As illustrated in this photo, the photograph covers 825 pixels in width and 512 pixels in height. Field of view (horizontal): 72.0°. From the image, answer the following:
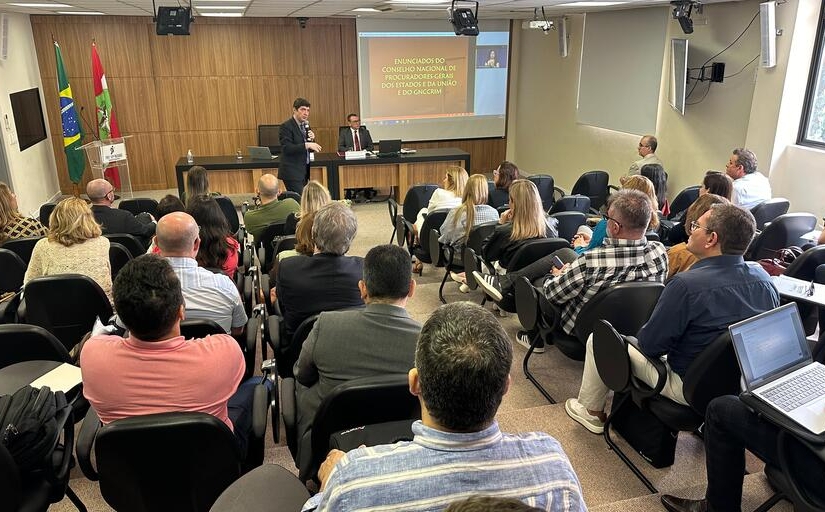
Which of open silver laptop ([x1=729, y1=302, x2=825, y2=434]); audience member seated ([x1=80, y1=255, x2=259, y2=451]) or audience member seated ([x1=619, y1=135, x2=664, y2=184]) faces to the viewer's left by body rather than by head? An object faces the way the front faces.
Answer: audience member seated ([x1=619, y1=135, x2=664, y2=184])

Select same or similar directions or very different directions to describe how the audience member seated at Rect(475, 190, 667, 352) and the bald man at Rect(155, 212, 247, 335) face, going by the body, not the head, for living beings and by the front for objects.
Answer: same or similar directions

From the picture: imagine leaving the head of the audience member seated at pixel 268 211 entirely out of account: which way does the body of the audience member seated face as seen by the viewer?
away from the camera

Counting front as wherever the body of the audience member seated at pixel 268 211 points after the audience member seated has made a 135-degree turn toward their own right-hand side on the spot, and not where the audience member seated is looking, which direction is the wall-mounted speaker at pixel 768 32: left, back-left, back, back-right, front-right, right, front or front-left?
front-left

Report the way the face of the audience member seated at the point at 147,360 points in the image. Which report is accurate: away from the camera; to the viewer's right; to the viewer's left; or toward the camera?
away from the camera

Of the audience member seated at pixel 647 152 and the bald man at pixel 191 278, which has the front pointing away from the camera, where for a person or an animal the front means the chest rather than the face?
the bald man

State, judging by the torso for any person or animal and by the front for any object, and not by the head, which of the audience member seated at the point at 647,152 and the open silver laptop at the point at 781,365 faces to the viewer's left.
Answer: the audience member seated

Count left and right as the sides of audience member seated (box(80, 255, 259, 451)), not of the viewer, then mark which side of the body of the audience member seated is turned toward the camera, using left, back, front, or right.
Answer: back

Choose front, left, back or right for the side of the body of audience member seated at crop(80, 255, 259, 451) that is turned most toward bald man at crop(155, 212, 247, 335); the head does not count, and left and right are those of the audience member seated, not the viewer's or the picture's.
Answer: front

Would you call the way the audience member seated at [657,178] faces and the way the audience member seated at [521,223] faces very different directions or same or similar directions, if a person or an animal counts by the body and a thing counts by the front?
same or similar directions

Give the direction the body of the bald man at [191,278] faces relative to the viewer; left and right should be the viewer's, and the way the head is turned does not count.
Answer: facing away from the viewer

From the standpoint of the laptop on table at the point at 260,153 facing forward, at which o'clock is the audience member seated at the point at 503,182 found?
The audience member seated is roughly at 5 o'clock from the laptop on table.

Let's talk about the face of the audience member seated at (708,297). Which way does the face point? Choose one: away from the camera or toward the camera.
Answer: away from the camera

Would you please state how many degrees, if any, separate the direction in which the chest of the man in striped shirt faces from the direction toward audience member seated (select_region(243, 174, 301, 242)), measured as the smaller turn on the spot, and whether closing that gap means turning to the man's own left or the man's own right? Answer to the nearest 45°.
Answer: approximately 45° to the man's own left

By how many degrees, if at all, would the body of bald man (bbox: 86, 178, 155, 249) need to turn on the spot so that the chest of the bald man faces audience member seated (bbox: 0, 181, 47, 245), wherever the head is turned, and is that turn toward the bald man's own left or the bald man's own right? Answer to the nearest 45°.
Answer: approximately 135° to the bald man's own left

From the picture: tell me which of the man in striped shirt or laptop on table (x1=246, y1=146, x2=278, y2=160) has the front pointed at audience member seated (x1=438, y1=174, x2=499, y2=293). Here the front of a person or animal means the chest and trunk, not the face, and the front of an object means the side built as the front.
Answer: the man in striped shirt

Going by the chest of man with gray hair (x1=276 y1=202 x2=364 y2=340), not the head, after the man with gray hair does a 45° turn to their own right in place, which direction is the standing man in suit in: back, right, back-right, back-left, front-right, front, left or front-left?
front-left

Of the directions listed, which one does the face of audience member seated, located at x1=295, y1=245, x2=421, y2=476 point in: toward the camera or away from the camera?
away from the camera

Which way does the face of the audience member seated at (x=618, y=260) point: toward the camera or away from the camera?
away from the camera

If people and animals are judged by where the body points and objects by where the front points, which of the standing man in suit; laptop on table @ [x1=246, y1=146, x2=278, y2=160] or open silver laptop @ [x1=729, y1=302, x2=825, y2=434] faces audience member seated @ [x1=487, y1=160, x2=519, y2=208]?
the standing man in suit
